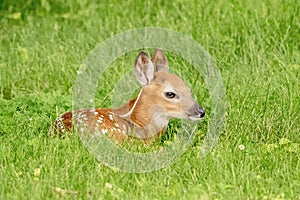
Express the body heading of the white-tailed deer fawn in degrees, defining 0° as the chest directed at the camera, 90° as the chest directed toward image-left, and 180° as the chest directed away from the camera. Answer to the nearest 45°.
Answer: approximately 270°
